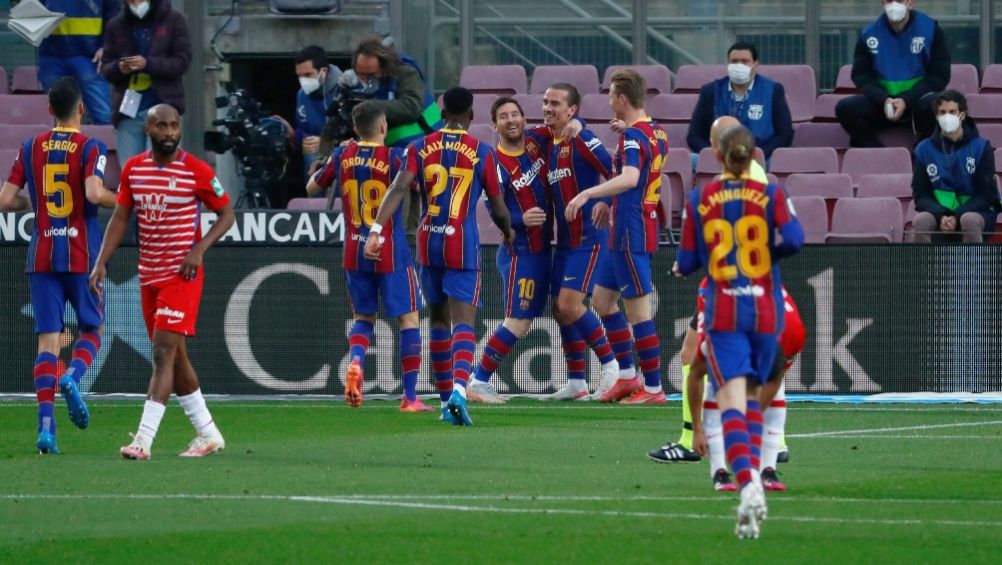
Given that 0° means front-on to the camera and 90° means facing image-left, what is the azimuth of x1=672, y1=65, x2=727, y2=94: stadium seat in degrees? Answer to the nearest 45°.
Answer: approximately 0°

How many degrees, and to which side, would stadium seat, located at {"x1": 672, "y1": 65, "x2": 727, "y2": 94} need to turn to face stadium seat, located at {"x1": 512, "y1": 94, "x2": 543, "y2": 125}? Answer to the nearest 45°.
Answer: approximately 90° to its right

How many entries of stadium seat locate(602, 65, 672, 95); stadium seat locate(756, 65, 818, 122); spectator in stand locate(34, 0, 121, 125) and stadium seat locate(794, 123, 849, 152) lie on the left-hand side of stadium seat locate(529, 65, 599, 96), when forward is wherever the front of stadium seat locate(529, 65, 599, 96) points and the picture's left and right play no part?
3

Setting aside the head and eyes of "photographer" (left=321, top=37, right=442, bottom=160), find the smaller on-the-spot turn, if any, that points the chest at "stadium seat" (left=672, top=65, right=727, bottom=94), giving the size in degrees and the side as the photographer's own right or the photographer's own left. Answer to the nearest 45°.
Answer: approximately 180°

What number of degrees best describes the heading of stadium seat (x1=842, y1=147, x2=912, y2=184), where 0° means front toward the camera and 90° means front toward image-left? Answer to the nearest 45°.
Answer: approximately 0°

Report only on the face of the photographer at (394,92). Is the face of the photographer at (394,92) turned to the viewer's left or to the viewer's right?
to the viewer's left

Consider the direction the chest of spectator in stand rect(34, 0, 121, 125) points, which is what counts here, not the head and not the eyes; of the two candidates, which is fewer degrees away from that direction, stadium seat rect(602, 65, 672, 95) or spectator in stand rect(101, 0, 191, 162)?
the spectator in stand

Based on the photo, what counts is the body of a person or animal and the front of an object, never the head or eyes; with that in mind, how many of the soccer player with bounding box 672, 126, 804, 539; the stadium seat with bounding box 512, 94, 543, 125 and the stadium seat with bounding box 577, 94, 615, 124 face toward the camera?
2

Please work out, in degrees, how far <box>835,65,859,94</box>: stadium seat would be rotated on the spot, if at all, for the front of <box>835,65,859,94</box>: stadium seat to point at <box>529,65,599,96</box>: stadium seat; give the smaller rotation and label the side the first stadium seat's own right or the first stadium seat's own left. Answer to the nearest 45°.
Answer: approximately 90° to the first stadium seat's own right

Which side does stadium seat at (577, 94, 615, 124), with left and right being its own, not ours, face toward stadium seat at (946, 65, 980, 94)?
left
